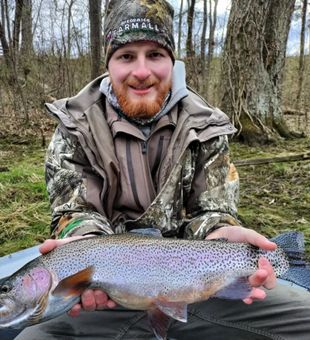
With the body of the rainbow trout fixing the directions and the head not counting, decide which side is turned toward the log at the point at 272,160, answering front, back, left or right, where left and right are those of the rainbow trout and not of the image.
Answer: right

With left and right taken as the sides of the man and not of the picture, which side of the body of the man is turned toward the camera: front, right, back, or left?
front

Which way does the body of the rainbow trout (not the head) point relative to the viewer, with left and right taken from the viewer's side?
facing to the left of the viewer

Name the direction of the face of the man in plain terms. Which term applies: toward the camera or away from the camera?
toward the camera
